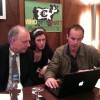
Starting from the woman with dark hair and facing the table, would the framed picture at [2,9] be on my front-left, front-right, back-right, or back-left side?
back-right

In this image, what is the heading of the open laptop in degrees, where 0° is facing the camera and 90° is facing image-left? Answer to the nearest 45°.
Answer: approximately 135°

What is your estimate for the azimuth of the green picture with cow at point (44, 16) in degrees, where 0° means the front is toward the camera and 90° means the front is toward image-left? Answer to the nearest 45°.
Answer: approximately 0°

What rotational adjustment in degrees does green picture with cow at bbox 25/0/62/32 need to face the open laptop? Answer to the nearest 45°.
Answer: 0° — it already faces it

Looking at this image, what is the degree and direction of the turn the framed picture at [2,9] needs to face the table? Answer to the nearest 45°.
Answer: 0° — it already faces it

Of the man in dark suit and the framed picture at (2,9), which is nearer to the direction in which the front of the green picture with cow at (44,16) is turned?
the man in dark suit

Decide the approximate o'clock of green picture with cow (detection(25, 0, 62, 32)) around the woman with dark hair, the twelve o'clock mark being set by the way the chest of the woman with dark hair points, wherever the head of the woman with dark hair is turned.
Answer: The green picture with cow is roughly at 6 o'clock from the woman with dark hair.

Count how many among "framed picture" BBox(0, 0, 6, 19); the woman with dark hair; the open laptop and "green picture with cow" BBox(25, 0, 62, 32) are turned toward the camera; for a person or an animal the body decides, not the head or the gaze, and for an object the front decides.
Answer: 3

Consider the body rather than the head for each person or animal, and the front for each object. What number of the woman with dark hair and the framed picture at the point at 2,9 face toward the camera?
2
